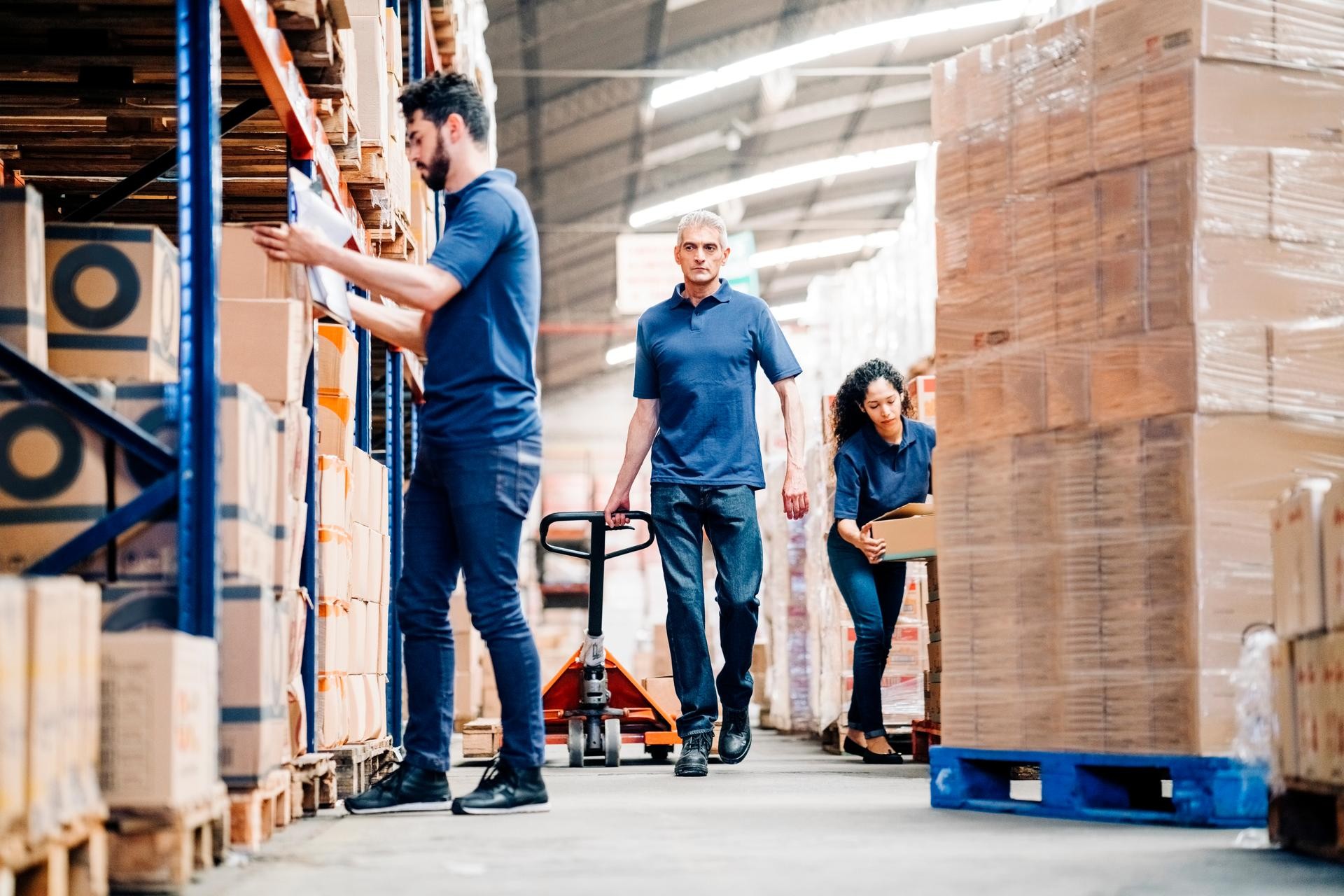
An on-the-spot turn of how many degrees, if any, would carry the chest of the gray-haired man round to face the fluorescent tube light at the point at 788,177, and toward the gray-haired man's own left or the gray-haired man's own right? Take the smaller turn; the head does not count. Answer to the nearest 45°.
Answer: approximately 180°

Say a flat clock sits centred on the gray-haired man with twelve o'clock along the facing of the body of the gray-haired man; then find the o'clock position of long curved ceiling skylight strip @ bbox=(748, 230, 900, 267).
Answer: The long curved ceiling skylight strip is roughly at 6 o'clock from the gray-haired man.

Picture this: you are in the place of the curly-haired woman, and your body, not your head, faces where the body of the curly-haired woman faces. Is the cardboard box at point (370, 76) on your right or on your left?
on your right

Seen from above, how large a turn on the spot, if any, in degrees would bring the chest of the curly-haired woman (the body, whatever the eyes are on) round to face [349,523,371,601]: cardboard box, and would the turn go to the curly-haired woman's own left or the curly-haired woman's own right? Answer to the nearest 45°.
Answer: approximately 90° to the curly-haired woman's own right

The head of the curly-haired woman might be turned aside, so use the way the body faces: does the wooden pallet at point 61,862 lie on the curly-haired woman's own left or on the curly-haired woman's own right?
on the curly-haired woman's own right

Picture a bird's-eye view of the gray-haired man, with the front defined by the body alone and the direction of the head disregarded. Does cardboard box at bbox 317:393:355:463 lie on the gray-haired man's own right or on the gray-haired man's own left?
on the gray-haired man's own right
